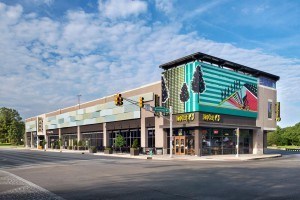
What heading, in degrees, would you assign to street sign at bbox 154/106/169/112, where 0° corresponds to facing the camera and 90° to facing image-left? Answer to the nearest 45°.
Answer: approximately 0°
